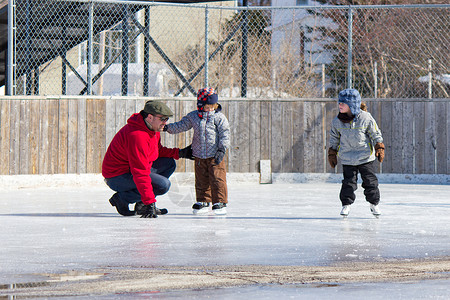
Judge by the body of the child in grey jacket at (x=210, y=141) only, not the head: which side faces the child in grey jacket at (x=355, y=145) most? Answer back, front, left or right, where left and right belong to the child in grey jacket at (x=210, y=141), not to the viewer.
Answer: left

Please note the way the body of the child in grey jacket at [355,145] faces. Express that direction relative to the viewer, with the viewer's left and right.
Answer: facing the viewer

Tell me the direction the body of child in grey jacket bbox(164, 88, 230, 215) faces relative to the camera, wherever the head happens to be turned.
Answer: toward the camera

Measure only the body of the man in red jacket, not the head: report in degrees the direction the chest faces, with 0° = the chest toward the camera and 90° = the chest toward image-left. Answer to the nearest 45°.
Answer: approximately 270°

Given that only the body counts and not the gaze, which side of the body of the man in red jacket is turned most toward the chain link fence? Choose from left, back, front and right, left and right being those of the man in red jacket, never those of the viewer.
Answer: left

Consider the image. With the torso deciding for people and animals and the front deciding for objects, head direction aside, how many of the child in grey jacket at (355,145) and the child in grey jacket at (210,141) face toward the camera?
2

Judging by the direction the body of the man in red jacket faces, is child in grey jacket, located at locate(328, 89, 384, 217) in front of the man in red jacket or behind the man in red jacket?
in front

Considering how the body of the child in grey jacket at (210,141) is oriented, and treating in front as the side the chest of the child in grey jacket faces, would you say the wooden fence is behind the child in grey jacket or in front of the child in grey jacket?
behind

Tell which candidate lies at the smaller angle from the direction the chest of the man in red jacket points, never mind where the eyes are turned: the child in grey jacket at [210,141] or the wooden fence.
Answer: the child in grey jacket

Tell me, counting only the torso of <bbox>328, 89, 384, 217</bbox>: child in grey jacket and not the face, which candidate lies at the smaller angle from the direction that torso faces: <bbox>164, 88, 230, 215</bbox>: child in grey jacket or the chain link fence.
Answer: the child in grey jacket

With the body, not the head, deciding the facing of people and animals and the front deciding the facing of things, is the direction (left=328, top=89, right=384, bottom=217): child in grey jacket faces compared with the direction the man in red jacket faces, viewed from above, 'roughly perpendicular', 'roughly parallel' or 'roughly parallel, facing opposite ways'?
roughly perpendicular

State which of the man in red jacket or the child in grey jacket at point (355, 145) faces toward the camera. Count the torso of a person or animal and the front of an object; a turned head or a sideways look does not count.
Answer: the child in grey jacket
